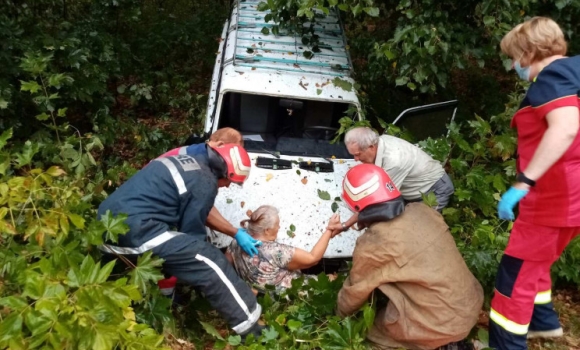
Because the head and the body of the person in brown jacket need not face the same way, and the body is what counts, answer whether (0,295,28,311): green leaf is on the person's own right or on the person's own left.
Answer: on the person's own left

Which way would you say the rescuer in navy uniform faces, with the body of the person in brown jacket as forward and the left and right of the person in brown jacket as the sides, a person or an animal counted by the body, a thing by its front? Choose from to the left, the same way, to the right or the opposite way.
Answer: to the right

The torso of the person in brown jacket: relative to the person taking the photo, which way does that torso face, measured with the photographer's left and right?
facing away from the viewer and to the left of the viewer

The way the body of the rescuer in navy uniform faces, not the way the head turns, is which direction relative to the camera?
to the viewer's right

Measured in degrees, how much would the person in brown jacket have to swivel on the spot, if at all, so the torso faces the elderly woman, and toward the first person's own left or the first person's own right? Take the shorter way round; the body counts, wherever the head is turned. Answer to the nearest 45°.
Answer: approximately 45° to the first person's own left

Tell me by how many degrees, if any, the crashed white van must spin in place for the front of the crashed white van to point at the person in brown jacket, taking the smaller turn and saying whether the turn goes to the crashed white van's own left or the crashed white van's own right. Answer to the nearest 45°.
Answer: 0° — it already faces them

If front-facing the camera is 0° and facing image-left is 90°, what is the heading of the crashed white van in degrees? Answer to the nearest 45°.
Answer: approximately 0°

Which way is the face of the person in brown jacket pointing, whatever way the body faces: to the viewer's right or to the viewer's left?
to the viewer's left

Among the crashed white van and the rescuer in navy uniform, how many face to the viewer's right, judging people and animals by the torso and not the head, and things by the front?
1

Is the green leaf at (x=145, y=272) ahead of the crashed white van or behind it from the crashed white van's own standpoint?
ahead

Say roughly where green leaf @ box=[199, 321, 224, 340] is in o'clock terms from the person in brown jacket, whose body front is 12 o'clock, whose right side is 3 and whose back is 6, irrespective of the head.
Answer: The green leaf is roughly at 10 o'clock from the person in brown jacket.

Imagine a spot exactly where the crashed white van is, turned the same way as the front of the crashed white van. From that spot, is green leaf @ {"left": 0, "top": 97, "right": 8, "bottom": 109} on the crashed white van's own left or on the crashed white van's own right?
on the crashed white van's own right

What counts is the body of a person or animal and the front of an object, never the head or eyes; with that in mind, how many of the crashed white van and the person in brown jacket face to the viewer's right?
0
